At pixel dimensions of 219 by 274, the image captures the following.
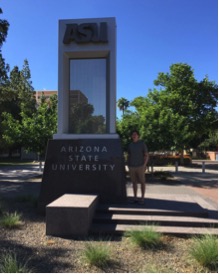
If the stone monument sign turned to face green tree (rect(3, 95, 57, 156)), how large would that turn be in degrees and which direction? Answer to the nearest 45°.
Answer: approximately 180°

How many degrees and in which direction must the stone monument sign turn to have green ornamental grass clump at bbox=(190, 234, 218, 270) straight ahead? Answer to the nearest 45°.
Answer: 0° — it already faces it

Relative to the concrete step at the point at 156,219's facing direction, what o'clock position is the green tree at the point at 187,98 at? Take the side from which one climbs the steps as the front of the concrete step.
The green tree is roughly at 6 o'clock from the concrete step.

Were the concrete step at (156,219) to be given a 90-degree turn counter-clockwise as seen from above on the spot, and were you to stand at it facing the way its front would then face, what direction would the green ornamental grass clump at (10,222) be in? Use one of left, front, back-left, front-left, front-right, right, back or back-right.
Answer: back

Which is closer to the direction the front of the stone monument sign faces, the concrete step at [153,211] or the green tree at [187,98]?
the concrete step

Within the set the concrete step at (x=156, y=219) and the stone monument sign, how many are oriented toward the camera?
2

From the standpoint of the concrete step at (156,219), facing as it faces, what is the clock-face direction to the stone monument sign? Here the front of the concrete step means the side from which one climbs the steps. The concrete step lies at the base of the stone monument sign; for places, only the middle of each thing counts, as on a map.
The stone monument sign is roughly at 5 o'clock from the concrete step.

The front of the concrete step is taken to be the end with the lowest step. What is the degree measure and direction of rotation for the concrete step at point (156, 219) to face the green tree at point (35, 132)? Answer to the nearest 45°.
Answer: approximately 135° to its right

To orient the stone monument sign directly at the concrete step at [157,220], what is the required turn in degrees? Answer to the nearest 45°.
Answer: approximately 45° to its left

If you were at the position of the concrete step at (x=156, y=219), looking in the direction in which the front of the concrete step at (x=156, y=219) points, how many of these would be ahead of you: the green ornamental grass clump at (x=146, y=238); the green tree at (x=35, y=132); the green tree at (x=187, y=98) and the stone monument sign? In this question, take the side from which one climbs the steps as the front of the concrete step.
1

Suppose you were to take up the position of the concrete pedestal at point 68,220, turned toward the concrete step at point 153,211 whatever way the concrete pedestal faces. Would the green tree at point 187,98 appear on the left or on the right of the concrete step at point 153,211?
left

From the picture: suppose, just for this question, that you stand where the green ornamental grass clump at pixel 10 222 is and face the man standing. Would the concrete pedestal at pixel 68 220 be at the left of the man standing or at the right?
right

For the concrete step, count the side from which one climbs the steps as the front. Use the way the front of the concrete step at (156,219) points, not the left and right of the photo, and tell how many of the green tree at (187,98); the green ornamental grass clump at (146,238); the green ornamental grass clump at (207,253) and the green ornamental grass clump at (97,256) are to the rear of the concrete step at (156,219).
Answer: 1

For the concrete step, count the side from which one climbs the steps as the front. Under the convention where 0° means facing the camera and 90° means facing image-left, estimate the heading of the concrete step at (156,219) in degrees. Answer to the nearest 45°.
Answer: approximately 0°

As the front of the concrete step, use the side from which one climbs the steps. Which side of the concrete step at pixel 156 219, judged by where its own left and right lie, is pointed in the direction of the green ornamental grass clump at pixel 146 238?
front
